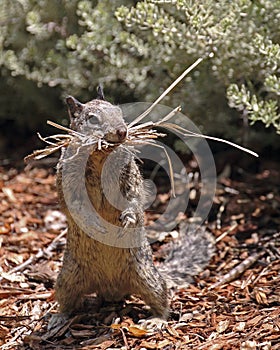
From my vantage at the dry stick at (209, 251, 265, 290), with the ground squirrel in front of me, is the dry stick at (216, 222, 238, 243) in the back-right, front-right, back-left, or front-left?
back-right

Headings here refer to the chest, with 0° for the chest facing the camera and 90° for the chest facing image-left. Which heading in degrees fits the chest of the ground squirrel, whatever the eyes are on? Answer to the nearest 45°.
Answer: approximately 0°
